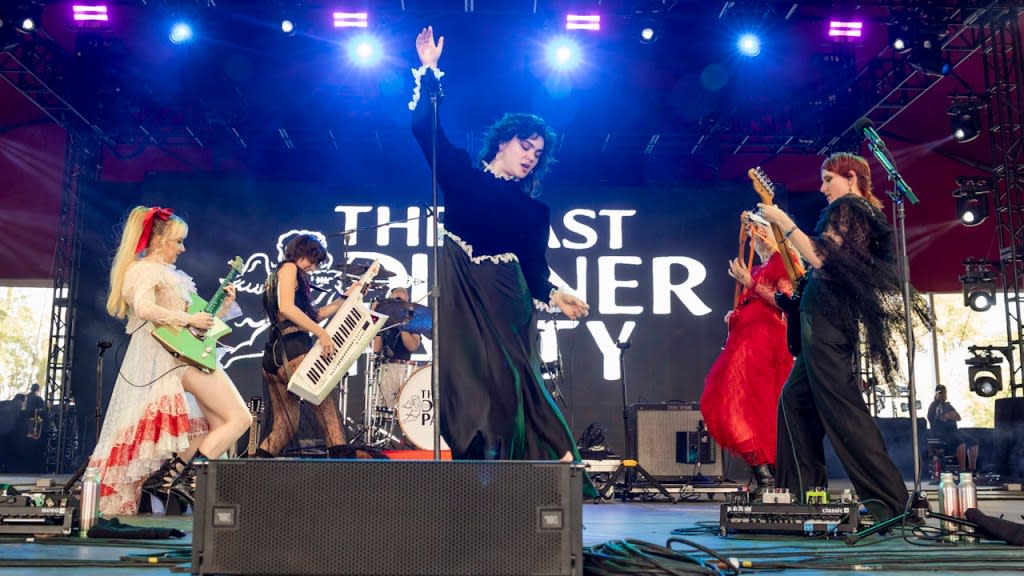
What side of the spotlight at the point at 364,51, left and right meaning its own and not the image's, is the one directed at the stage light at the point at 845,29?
left

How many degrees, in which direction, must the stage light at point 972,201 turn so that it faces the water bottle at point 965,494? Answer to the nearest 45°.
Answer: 0° — it already faces it

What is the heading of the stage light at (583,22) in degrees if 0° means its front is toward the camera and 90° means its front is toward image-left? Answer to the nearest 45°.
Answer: approximately 0°

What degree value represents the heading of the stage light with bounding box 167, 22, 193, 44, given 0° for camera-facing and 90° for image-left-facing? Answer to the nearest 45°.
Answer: approximately 0°

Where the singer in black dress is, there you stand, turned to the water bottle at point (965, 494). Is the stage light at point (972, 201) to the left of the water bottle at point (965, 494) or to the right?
left

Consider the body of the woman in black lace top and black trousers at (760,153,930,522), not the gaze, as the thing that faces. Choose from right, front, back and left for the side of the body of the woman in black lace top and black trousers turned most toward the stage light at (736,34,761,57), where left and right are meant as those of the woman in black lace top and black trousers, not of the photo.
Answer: right

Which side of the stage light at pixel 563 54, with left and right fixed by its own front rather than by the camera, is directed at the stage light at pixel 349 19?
right

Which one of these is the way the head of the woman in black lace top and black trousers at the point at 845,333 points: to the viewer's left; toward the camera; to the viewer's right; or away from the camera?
to the viewer's left

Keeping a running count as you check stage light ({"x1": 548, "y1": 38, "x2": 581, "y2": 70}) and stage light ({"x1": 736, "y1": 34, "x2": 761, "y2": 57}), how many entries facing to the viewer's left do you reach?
0

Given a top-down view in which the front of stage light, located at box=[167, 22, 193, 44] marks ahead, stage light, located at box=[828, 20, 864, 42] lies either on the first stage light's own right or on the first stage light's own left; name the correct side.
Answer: on the first stage light's own left
